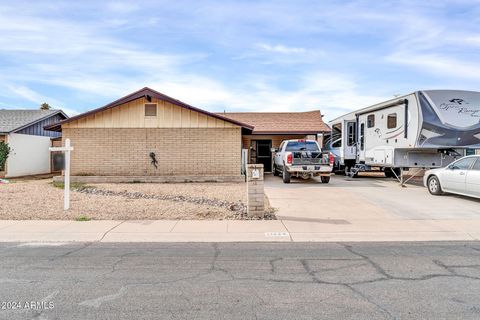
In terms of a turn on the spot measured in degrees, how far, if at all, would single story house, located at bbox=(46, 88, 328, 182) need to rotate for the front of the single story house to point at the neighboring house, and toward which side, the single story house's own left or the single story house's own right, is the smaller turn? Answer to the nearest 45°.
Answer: approximately 135° to the single story house's own right

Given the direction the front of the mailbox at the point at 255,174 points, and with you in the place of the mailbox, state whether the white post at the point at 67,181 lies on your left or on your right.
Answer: on your right

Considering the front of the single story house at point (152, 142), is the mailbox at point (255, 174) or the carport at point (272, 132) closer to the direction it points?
the mailbox

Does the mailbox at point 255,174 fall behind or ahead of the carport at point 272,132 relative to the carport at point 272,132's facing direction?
ahead

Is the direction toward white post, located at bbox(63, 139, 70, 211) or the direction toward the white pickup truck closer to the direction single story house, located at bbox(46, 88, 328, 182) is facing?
the white post
